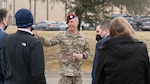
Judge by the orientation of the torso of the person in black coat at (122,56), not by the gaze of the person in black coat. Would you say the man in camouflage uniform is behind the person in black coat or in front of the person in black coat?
in front

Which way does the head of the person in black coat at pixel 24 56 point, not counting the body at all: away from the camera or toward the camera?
away from the camera

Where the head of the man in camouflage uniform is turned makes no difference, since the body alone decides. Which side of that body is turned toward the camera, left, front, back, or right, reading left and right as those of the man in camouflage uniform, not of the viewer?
front

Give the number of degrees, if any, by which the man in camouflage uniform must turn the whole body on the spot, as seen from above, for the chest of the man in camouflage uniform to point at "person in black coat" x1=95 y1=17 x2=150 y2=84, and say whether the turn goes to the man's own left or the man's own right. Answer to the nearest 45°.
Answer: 0° — they already face them

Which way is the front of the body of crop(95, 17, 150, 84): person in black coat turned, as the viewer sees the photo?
away from the camera

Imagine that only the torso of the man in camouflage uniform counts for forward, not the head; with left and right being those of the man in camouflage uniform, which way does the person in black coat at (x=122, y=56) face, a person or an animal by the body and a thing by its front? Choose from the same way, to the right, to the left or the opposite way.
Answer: the opposite way

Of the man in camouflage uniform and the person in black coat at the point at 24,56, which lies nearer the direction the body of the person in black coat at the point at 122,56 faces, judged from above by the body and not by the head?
the man in camouflage uniform

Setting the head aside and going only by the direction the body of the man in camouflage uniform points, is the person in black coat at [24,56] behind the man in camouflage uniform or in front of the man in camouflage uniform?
in front

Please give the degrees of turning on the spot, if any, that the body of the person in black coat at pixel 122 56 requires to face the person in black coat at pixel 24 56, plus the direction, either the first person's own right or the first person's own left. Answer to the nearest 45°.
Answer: approximately 90° to the first person's own left

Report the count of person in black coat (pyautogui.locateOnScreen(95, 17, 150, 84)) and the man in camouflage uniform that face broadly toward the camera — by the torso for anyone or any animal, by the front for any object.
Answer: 1

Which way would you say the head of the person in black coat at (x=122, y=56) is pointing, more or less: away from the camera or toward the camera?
away from the camera
